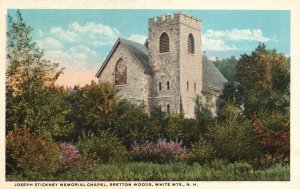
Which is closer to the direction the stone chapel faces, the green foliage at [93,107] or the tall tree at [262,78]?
the green foliage

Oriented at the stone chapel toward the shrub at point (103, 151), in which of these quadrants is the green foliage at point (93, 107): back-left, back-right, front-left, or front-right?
front-right

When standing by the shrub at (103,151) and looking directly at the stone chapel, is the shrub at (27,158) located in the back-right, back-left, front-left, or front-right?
back-left

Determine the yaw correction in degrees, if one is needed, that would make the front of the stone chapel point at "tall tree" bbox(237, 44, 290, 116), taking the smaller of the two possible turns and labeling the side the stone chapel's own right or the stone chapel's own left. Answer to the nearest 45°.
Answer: approximately 90° to the stone chapel's own left

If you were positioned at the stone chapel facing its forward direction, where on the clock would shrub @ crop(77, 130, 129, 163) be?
The shrub is roughly at 11 o'clock from the stone chapel.

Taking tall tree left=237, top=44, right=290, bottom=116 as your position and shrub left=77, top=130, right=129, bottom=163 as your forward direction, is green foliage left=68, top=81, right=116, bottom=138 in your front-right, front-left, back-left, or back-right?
front-right

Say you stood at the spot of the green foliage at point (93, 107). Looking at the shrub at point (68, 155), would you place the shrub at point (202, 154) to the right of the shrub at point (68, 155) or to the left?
left

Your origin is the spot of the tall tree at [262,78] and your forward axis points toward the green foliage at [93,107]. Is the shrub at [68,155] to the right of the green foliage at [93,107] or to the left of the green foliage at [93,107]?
left

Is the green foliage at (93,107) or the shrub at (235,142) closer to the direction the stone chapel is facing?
the green foliage

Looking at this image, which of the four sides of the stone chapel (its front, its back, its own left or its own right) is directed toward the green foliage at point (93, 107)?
front

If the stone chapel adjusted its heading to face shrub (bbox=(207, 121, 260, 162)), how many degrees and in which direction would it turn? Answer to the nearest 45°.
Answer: approximately 45° to its left

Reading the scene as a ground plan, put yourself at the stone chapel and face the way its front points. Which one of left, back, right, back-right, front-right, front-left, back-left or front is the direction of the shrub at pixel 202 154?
front-left

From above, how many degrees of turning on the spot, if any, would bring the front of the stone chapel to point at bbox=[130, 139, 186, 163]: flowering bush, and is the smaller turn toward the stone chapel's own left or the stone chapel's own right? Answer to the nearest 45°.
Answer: approximately 45° to the stone chapel's own left

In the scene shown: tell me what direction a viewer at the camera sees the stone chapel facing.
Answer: facing the viewer and to the left of the viewer
